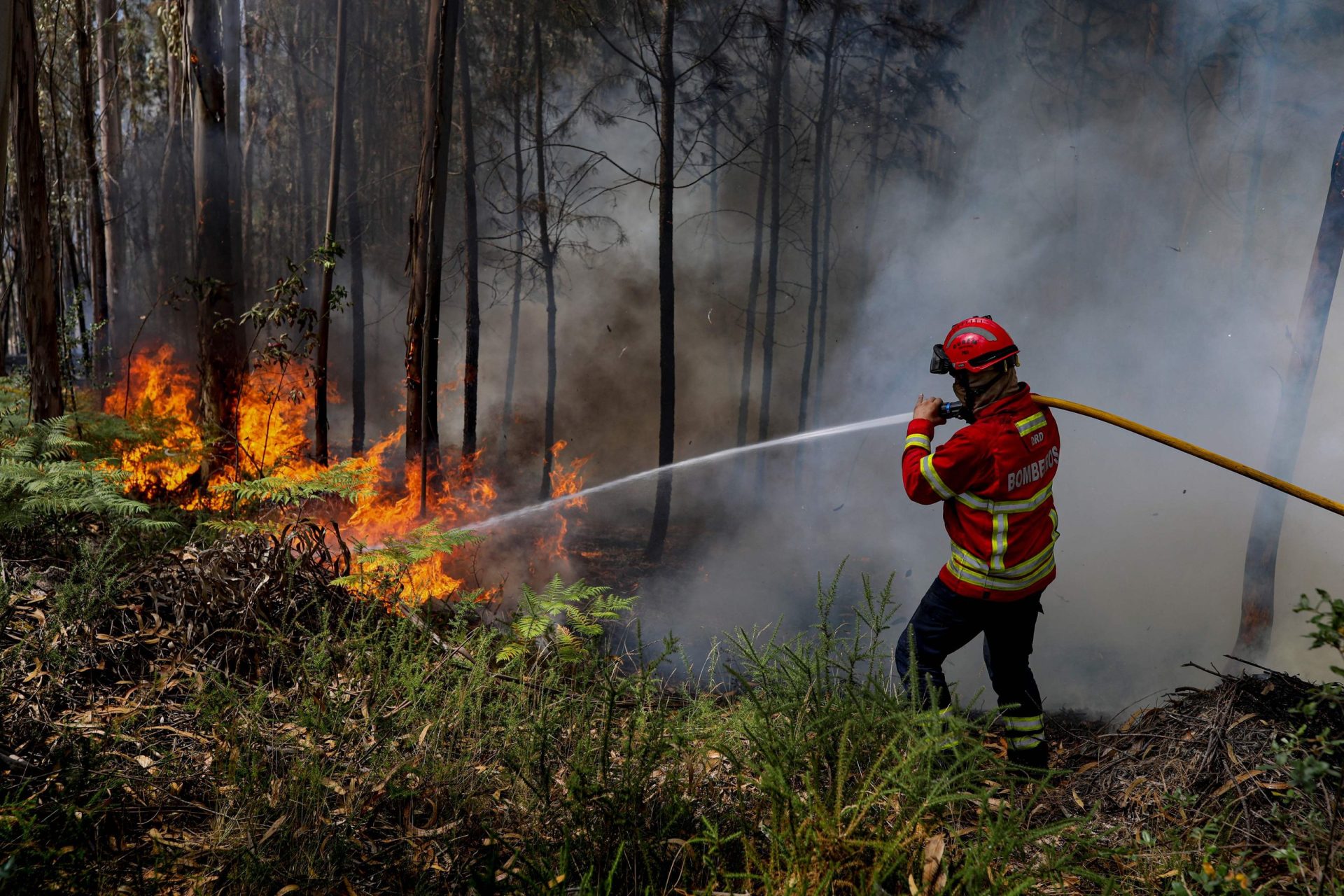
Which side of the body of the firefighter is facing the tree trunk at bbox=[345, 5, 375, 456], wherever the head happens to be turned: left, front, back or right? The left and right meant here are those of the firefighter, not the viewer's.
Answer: front

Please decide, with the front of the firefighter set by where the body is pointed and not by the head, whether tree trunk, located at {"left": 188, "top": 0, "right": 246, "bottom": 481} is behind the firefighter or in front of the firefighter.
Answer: in front

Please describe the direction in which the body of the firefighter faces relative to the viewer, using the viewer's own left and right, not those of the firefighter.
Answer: facing away from the viewer and to the left of the viewer

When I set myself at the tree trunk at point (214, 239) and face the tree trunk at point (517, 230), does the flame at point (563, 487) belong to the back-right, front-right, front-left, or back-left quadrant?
front-right

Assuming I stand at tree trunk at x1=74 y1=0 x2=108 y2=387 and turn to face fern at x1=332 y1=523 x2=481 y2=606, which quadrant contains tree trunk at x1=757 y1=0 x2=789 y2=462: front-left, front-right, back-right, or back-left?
front-left

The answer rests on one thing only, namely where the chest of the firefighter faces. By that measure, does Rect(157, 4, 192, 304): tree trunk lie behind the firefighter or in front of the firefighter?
in front
